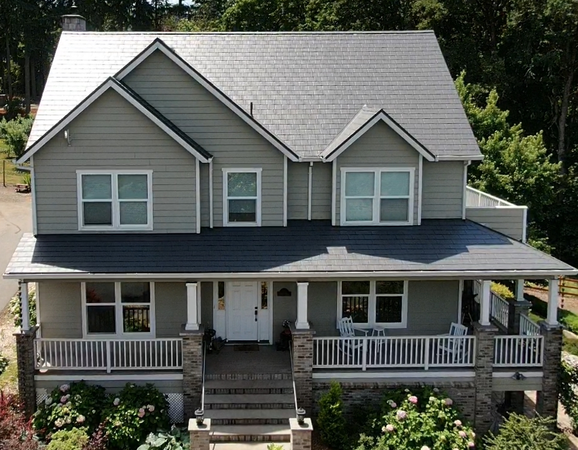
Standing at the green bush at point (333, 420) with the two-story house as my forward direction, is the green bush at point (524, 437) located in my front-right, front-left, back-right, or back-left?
back-right

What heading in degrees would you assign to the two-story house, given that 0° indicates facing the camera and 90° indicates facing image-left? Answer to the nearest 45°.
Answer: approximately 0°

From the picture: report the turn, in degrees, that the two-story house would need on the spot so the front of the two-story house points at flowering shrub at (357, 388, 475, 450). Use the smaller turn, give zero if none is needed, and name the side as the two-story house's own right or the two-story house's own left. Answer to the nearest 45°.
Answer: approximately 45° to the two-story house's own left

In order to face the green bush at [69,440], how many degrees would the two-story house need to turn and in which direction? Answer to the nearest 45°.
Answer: approximately 45° to its right
